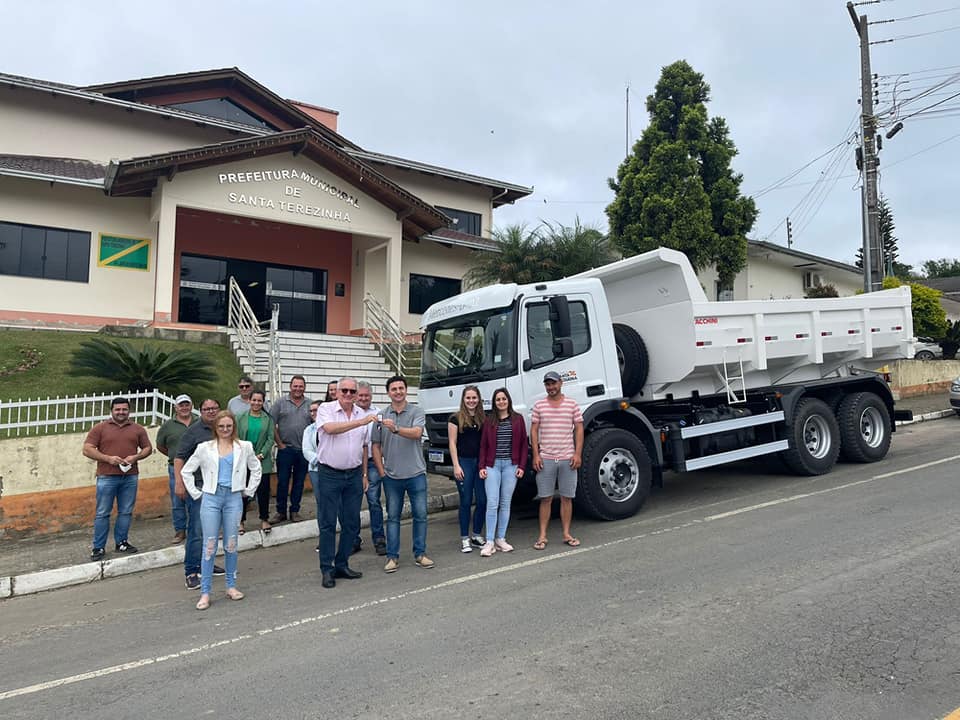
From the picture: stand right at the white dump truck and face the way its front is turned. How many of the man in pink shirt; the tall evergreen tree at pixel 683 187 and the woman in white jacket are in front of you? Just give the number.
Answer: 2

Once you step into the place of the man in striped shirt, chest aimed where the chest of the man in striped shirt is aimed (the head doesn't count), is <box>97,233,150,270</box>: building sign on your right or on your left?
on your right

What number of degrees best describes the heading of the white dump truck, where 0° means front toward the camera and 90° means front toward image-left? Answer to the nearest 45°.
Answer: approximately 45°

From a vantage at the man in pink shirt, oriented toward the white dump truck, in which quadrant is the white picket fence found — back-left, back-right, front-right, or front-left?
back-left

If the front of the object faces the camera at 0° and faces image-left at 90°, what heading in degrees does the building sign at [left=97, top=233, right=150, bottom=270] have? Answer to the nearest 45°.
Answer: approximately 0°

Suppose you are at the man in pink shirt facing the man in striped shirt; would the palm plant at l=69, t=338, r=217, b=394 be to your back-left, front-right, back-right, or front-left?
back-left

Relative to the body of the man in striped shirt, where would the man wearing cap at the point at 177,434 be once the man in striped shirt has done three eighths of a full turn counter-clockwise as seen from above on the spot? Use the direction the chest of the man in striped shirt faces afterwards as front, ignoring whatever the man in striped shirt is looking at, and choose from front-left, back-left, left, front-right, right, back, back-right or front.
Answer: back-left

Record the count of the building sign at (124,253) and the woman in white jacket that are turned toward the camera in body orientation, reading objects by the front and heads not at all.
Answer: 2

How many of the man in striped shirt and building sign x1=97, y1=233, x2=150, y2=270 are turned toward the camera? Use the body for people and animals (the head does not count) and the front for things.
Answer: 2

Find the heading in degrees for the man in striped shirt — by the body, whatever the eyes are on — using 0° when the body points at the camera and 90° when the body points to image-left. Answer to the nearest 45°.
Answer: approximately 0°
